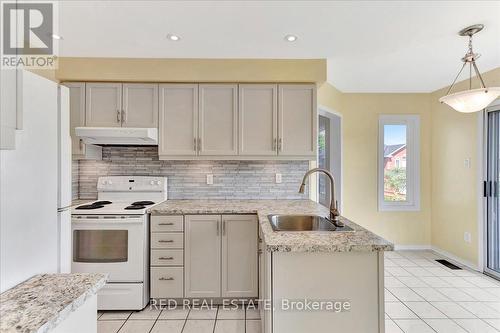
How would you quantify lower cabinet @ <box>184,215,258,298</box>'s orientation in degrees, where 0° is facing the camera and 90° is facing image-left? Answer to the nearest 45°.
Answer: approximately 0°

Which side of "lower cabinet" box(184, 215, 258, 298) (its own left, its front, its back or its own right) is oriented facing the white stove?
right

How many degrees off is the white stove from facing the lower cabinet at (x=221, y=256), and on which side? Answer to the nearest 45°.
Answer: approximately 90° to its left

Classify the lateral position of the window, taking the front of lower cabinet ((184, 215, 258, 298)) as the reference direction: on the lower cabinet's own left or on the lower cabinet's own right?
on the lower cabinet's own left

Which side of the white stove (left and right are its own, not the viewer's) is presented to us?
front

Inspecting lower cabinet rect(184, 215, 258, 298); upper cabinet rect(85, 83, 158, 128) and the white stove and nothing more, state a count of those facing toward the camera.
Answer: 3

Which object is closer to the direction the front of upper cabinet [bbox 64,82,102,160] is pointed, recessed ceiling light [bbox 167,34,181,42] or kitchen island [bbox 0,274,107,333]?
the kitchen island
